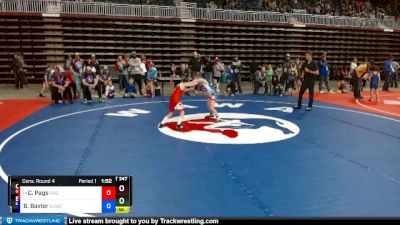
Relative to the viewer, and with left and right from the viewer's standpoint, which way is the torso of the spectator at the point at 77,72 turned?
facing the viewer

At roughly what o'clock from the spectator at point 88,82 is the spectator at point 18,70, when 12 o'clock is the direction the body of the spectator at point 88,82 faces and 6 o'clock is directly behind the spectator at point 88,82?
the spectator at point 18,70 is roughly at 5 o'clock from the spectator at point 88,82.

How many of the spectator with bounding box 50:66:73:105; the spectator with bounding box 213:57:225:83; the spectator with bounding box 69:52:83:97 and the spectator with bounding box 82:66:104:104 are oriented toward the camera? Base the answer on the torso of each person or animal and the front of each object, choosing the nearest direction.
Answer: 4

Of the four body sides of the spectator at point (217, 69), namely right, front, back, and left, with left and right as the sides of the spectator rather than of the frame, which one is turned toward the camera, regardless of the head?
front

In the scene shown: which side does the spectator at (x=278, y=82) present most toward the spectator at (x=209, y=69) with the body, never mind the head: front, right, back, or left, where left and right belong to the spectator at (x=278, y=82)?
right

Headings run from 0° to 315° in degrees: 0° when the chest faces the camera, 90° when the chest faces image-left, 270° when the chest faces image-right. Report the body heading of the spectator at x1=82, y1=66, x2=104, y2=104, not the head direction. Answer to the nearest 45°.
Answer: approximately 0°

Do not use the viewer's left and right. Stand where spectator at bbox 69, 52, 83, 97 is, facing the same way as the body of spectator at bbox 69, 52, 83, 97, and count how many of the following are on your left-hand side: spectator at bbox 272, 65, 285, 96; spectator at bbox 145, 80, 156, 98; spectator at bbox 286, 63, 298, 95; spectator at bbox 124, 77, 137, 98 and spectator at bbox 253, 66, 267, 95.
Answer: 5

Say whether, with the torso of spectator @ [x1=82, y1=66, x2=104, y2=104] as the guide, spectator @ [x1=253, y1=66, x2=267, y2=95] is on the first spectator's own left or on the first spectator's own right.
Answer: on the first spectator's own left

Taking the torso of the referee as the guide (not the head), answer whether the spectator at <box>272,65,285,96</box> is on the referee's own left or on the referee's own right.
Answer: on the referee's own right

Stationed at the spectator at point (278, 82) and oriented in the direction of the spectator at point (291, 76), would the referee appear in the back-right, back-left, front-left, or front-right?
front-right
